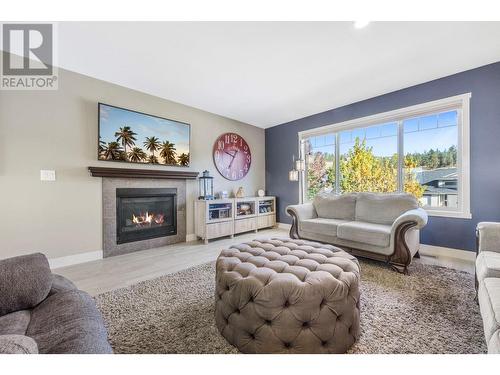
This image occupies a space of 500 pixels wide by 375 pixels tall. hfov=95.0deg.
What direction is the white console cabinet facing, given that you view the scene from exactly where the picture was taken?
facing the viewer and to the right of the viewer

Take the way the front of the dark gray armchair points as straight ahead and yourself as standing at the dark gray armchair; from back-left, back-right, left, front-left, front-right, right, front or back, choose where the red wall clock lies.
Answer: left

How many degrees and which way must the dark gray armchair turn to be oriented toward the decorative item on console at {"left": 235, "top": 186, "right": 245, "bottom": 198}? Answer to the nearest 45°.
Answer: approximately 90° to its left

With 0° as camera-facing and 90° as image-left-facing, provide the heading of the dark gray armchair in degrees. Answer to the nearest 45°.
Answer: approximately 315°

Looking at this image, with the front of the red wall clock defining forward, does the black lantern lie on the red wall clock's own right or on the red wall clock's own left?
on the red wall clock's own right

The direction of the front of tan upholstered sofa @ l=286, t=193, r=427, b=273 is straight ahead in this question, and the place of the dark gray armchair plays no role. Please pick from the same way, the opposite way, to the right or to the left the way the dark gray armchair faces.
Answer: the opposite way

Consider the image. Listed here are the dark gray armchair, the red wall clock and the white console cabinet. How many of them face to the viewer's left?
0

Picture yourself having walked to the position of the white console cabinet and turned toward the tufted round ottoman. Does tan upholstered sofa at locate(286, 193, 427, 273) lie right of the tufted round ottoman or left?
left

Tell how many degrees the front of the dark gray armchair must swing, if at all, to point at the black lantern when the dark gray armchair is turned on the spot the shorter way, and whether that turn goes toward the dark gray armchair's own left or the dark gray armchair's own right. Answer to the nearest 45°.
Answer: approximately 90° to the dark gray armchair's own left

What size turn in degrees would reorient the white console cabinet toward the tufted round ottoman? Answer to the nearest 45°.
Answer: approximately 45° to its right

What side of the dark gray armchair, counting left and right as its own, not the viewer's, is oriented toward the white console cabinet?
left

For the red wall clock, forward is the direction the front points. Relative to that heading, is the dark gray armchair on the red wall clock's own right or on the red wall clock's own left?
on the red wall clock's own right

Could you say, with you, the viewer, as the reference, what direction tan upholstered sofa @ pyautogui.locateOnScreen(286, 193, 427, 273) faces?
facing the viewer and to the left of the viewer

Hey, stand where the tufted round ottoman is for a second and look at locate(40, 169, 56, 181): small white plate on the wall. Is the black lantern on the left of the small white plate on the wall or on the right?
right

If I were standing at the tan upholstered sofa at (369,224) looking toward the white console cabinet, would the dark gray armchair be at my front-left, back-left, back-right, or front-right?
front-left

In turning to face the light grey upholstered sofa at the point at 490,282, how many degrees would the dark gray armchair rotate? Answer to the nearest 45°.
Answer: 0° — it already faces it

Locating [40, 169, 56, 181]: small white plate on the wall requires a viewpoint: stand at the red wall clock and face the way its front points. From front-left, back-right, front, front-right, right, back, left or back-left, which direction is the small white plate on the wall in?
right
